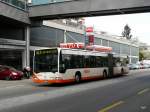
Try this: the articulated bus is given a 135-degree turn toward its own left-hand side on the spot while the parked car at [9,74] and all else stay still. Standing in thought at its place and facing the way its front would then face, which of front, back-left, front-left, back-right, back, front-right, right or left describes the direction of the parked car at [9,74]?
back-left

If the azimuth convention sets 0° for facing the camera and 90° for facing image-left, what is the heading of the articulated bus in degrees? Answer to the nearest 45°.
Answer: approximately 45°
